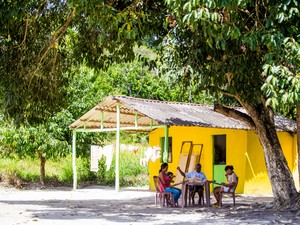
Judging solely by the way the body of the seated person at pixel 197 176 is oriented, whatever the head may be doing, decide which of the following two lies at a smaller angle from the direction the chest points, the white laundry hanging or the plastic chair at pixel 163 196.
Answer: the plastic chair

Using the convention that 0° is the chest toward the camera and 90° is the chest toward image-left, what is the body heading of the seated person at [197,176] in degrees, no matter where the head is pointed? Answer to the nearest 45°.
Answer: approximately 0°

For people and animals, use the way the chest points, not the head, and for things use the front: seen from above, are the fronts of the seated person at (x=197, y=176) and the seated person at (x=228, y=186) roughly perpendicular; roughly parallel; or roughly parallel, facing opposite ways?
roughly perpendicular

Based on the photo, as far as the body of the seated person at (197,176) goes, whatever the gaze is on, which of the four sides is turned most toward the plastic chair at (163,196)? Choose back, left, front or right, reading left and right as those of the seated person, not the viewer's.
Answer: right

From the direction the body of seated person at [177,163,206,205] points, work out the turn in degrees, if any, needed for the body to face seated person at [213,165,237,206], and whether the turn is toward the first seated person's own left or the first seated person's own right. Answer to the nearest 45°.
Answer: approximately 90° to the first seated person's own left

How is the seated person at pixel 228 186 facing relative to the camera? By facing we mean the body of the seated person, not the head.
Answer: to the viewer's left

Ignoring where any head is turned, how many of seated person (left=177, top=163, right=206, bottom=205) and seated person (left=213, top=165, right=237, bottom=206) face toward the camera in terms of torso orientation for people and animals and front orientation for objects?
1

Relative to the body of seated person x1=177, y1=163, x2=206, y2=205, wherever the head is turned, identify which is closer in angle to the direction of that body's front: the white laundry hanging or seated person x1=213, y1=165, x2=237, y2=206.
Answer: the seated person

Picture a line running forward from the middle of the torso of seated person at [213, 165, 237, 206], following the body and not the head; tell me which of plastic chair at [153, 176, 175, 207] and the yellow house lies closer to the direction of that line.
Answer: the plastic chair

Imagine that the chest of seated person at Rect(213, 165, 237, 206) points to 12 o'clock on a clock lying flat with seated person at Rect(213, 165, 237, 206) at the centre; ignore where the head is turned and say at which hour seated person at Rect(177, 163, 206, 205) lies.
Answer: seated person at Rect(177, 163, 206, 205) is roughly at 12 o'clock from seated person at Rect(213, 165, 237, 206).
